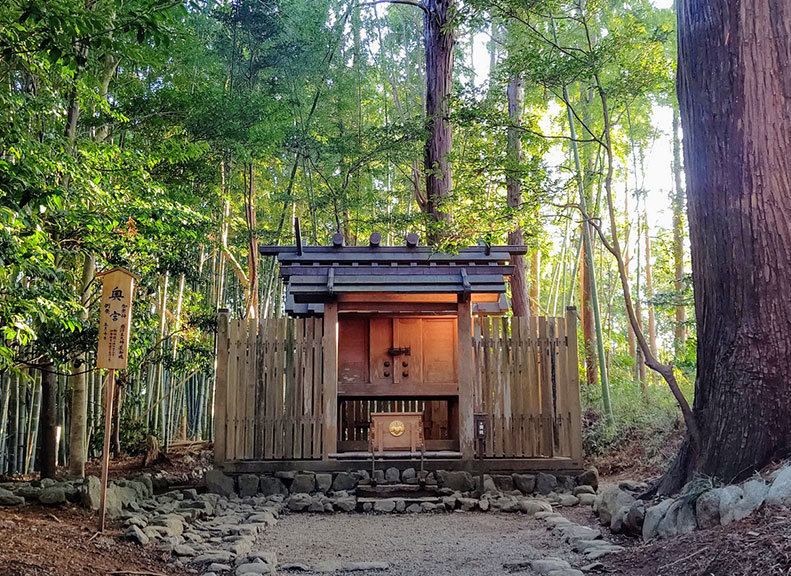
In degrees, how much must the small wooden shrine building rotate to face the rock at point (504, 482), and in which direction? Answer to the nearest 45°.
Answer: approximately 90° to its left

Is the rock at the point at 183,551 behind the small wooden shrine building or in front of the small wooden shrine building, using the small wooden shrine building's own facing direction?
in front

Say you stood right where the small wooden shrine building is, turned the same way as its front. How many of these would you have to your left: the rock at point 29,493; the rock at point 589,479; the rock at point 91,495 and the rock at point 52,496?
1

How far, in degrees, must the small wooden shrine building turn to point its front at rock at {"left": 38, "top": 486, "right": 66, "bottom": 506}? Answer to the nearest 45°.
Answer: approximately 45° to its right

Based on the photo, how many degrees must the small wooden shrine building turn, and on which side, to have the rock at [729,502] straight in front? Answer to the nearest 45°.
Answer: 0° — it already faces it

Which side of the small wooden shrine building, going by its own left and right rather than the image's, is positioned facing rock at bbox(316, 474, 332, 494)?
front

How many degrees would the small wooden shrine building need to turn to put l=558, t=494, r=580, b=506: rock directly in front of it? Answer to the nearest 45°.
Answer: approximately 45° to its left

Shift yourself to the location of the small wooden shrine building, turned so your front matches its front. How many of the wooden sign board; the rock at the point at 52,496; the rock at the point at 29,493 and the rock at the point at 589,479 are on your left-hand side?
1

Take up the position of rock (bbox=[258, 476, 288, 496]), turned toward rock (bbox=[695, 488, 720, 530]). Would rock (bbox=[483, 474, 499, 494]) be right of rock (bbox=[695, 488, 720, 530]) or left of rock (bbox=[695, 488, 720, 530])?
left

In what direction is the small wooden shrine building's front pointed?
toward the camera

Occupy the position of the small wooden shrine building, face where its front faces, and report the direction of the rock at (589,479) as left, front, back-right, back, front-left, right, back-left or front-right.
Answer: left

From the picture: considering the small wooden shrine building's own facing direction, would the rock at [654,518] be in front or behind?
in front
